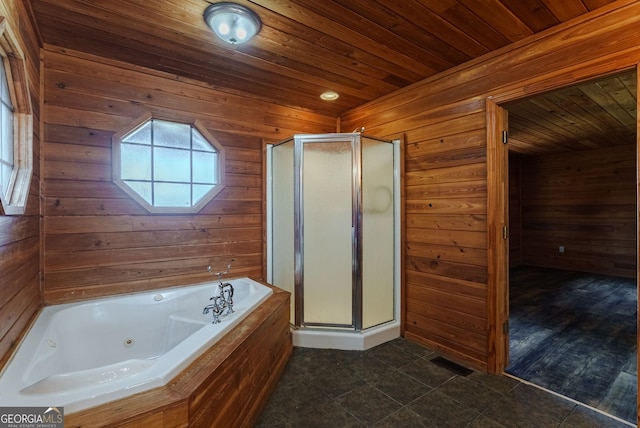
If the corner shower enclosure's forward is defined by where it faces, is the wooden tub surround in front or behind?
in front

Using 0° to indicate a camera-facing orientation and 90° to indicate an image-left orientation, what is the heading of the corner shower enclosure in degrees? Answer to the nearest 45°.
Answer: approximately 0°

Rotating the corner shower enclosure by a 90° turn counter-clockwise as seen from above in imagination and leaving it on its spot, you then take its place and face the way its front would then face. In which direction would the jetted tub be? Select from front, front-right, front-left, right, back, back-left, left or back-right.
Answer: back-right

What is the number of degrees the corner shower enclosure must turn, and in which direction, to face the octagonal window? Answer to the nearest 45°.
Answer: approximately 90° to its right
